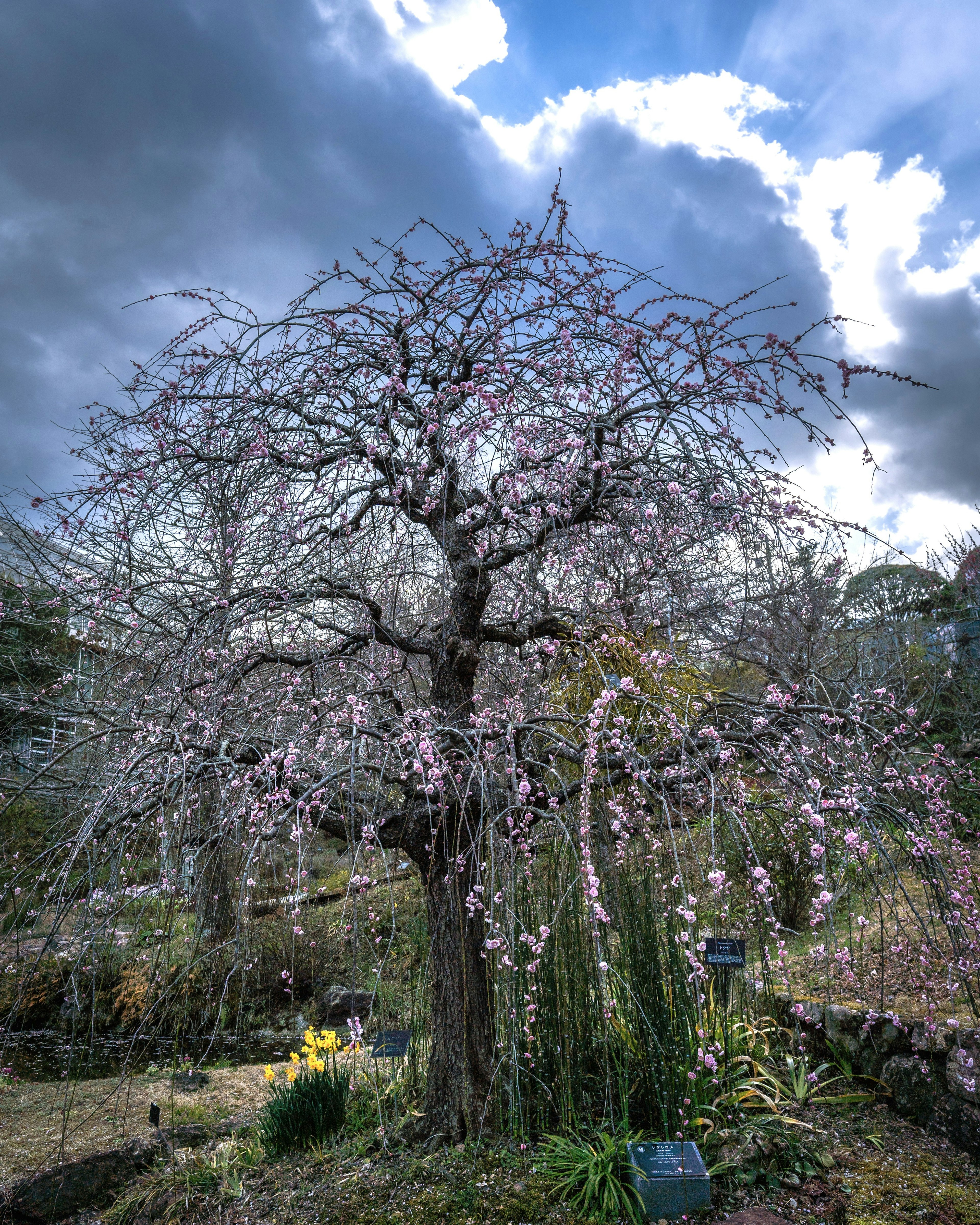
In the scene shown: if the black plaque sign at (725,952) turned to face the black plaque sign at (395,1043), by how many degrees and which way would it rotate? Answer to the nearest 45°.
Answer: approximately 90° to its right

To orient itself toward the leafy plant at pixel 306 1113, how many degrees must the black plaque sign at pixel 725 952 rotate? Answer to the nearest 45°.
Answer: approximately 90° to its right

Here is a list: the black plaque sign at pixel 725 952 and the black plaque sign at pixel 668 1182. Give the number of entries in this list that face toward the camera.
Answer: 2

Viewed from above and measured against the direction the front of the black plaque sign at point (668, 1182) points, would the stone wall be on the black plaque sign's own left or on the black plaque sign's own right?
on the black plaque sign's own left

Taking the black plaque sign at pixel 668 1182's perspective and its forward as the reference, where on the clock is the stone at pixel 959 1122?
The stone is roughly at 8 o'clock from the black plaque sign.

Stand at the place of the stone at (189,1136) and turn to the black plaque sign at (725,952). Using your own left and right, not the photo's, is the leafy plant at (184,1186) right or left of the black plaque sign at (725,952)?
right

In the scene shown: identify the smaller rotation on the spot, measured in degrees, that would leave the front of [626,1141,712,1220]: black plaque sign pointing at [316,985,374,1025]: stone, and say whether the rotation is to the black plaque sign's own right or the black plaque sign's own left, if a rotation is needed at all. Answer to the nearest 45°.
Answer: approximately 135° to the black plaque sign's own right

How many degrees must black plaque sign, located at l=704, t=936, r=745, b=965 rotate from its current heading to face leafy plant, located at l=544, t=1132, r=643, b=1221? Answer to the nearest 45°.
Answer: approximately 45° to its right

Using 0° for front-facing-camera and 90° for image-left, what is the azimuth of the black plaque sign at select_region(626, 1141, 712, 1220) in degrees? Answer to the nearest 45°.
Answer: approximately 0°

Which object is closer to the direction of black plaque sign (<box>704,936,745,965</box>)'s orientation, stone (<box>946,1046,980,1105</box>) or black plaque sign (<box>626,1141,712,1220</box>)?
the black plaque sign

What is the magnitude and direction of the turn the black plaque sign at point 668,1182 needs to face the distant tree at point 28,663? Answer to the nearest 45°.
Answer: approximately 90° to its right

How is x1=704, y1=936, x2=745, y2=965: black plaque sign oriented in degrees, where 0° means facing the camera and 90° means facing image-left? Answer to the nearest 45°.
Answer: approximately 0°
